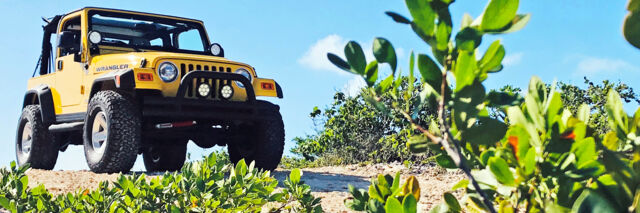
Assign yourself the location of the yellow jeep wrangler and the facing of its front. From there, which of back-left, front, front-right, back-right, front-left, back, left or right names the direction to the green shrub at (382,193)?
front-right

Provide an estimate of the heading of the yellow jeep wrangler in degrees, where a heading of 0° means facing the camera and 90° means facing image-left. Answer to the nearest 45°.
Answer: approximately 315°

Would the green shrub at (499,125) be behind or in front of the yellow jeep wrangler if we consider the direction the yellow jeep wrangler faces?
in front

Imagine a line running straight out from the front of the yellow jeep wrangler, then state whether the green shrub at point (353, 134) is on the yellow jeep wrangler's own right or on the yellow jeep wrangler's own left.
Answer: on the yellow jeep wrangler's own left

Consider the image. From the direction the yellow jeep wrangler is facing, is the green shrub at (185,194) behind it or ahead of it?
ahead

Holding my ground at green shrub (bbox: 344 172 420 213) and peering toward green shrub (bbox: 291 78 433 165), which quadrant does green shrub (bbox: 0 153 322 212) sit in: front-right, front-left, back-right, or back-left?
front-left
